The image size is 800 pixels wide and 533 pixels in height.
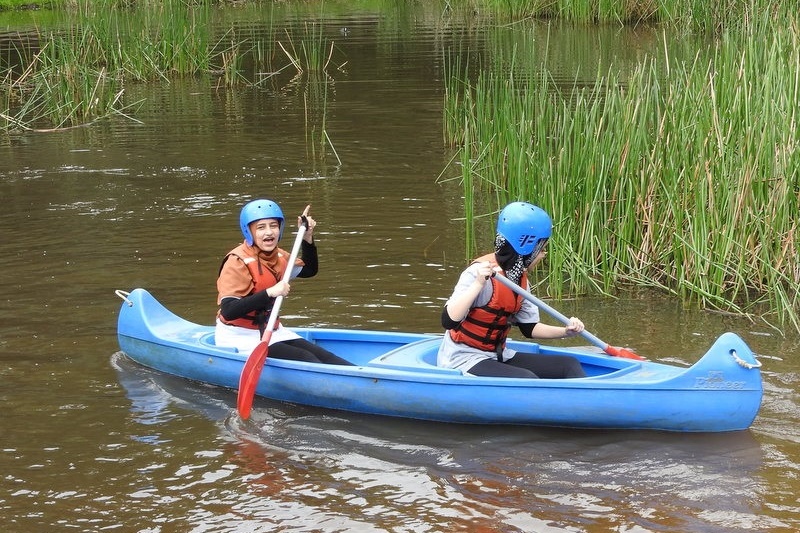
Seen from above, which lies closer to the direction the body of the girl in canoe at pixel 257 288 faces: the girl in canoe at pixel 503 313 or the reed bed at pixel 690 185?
the girl in canoe

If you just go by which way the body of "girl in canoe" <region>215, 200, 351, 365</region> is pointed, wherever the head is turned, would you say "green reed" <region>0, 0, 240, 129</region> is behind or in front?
behind

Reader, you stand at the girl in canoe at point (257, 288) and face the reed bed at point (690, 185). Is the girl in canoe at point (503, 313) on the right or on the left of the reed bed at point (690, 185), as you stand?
right

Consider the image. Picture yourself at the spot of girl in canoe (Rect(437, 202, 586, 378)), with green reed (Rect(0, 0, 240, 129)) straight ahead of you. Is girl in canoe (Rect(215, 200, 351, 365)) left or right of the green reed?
left
